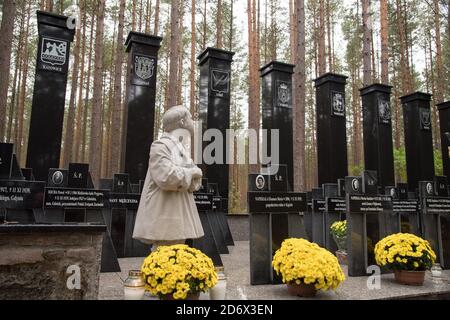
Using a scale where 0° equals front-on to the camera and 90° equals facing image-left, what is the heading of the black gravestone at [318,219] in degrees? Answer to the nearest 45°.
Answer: approximately 0°

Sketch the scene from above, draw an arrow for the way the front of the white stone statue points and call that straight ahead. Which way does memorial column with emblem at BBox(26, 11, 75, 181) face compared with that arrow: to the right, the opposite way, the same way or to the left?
to the right

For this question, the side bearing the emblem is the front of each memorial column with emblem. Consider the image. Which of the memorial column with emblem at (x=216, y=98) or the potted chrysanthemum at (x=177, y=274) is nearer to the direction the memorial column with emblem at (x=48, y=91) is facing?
the potted chrysanthemum

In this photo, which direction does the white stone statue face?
to the viewer's right

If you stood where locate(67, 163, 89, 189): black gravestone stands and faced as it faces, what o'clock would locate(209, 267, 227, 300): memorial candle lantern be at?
The memorial candle lantern is roughly at 11 o'clock from the black gravestone.

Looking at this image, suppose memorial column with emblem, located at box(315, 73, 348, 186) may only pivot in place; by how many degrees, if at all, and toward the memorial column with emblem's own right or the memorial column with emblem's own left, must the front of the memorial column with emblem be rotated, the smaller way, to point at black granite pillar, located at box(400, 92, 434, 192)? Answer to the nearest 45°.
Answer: approximately 90° to the memorial column with emblem's own left

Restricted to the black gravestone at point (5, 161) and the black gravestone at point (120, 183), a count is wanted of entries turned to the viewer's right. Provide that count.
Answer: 0

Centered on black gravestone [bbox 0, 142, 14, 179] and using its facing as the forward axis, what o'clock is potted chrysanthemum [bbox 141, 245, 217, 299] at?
The potted chrysanthemum is roughly at 11 o'clock from the black gravestone.

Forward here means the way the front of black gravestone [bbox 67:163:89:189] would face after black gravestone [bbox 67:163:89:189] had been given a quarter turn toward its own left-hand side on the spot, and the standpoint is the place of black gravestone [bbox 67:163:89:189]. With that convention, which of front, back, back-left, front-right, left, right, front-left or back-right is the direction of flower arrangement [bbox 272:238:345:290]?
front-right
